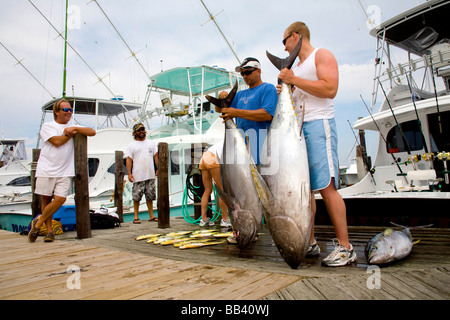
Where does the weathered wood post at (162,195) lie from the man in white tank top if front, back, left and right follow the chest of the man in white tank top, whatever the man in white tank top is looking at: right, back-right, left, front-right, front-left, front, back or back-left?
front-right

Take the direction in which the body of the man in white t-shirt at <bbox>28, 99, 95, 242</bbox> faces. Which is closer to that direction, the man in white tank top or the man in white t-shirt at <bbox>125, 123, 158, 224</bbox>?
the man in white tank top

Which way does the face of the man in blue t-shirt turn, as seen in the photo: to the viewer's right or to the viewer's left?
to the viewer's left

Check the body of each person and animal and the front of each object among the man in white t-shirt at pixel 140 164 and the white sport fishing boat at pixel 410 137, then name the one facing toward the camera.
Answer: the man in white t-shirt

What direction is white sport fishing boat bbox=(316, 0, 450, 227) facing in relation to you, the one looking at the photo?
facing away from the viewer and to the right of the viewer

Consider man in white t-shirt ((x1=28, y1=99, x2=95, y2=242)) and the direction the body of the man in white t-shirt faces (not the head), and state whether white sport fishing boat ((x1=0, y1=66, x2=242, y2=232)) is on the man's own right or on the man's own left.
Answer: on the man's own left

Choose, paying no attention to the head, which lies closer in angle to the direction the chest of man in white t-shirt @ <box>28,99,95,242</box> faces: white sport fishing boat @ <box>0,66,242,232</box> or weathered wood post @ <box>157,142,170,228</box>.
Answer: the weathered wood post

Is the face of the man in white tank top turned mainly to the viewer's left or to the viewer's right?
to the viewer's left

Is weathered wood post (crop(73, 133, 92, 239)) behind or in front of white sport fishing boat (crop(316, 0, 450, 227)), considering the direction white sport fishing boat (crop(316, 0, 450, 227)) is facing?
behind

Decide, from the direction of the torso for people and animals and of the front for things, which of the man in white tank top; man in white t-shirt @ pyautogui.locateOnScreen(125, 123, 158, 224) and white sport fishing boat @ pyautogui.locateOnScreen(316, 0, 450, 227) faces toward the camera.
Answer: the man in white t-shirt

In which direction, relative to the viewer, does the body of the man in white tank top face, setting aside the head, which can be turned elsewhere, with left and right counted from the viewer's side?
facing to the left of the viewer

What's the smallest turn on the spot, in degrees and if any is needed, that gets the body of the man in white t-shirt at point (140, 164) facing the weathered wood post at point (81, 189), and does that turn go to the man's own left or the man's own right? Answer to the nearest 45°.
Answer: approximately 45° to the man's own right

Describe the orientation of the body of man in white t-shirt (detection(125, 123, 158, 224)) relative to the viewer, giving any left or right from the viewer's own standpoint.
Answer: facing the viewer

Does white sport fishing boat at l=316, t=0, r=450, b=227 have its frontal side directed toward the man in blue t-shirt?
no

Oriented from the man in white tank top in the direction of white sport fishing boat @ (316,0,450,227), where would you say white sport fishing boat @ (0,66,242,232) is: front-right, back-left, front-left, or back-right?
front-left

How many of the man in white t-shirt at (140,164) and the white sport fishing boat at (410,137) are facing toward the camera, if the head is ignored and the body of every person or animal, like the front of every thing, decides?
1
